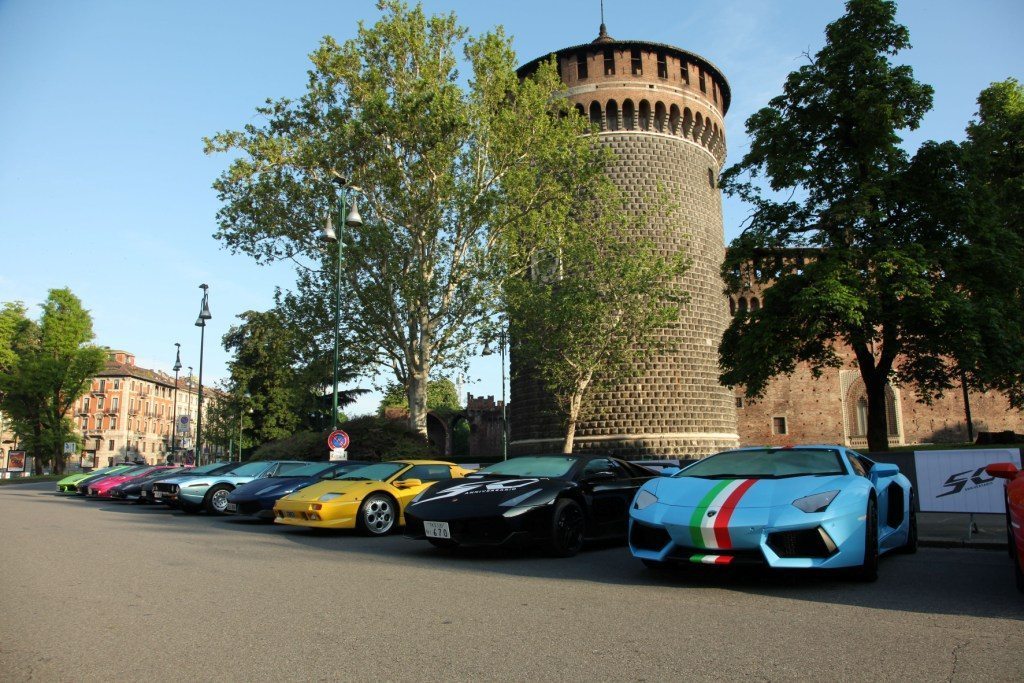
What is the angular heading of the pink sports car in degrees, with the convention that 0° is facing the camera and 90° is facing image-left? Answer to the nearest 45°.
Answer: approximately 45°

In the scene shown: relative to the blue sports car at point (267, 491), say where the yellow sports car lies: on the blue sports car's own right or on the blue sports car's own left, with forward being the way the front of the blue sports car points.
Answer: on the blue sports car's own left

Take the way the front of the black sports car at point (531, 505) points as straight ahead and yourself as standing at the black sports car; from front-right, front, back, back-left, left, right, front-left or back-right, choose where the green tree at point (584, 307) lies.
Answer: back-right

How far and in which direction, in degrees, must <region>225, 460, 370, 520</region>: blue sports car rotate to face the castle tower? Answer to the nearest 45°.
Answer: approximately 180°

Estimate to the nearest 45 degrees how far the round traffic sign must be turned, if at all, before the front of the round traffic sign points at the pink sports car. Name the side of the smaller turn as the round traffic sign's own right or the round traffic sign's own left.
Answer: approximately 135° to the round traffic sign's own right

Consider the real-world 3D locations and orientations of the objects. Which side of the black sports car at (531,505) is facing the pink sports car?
right

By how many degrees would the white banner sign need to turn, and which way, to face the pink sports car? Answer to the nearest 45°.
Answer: approximately 90° to its right

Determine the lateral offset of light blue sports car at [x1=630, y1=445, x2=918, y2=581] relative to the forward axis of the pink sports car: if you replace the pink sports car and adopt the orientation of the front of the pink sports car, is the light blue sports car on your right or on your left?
on your left

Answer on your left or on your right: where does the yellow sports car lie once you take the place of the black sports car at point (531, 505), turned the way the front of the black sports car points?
on your right

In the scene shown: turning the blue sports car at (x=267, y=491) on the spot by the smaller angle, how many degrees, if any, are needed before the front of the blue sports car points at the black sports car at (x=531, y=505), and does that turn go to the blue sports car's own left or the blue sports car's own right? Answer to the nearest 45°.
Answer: approximately 90° to the blue sports car's own left

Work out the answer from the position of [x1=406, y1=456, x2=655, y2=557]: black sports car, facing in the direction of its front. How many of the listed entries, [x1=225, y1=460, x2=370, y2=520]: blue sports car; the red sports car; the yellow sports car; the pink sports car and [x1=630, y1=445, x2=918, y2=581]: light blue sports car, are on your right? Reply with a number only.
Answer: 3

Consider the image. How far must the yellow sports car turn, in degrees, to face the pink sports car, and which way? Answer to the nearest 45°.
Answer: approximately 90° to its right
